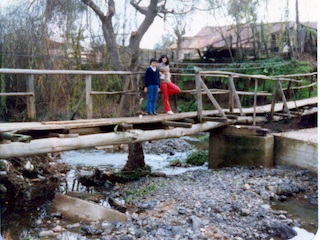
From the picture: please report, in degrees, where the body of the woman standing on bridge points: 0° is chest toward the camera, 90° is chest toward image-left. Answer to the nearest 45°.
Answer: approximately 315°

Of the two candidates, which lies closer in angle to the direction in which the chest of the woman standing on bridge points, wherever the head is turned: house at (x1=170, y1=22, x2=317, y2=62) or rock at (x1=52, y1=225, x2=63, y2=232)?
the rock

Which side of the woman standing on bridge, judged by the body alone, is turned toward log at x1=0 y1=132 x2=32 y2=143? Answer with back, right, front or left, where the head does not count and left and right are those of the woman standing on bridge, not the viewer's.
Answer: right

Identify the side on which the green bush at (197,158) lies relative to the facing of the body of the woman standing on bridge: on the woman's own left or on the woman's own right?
on the woman's own left

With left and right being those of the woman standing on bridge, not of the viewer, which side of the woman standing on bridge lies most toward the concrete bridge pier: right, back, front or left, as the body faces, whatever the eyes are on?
left

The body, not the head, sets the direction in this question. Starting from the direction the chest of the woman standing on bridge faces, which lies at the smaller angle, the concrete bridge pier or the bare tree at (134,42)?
the concrete bridge pier

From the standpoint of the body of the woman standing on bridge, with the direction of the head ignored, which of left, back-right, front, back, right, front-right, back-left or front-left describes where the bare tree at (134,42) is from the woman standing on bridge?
back

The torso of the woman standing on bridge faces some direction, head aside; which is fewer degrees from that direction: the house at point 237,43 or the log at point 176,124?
the log
